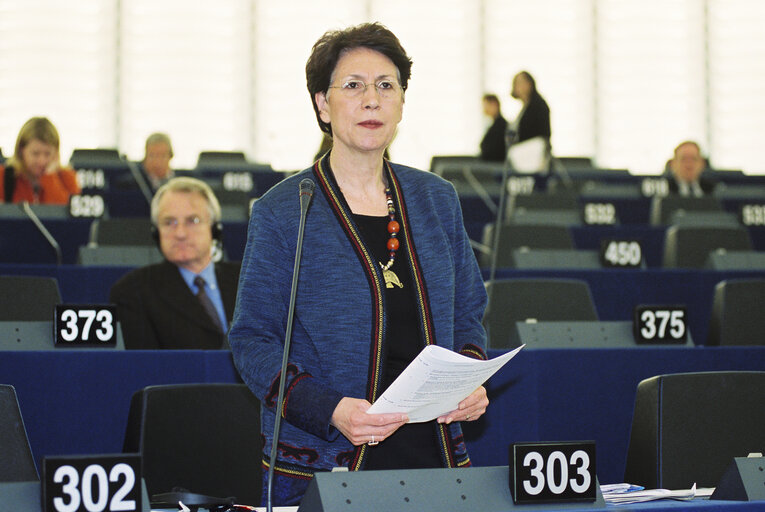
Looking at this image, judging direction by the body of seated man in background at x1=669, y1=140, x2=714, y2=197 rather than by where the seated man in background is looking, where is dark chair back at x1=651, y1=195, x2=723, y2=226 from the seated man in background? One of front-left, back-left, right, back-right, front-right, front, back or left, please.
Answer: front

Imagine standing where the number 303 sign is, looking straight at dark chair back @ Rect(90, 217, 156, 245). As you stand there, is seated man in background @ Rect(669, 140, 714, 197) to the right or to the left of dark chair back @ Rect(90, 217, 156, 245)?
right

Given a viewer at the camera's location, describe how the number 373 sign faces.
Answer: facing the viewer

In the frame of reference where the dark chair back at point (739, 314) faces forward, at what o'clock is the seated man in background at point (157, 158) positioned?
The seated man in background is roughly at 4 o'clock from the dark chair back.

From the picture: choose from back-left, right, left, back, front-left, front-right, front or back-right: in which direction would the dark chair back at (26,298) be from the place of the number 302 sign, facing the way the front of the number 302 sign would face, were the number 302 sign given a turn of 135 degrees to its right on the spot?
front-right

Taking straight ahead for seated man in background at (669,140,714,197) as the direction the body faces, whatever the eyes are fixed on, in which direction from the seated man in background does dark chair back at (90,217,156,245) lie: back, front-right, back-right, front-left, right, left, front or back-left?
front-right

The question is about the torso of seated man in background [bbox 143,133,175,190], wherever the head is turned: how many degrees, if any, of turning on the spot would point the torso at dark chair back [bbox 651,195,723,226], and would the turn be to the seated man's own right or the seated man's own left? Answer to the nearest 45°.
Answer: approximately 90° to the seated man's own left

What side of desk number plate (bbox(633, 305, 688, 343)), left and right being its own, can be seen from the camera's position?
front

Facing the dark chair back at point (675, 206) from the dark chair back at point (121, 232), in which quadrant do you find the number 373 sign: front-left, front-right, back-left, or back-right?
back-right

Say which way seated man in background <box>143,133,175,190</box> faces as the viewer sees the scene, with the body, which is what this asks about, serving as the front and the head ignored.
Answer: toward the camera

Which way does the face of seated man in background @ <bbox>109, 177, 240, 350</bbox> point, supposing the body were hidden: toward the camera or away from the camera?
toward the camera

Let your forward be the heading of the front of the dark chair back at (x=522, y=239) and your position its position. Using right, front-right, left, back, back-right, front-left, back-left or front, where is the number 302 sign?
front
